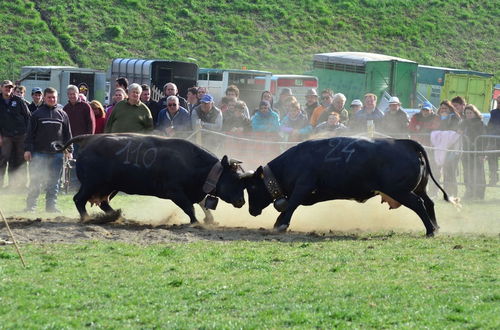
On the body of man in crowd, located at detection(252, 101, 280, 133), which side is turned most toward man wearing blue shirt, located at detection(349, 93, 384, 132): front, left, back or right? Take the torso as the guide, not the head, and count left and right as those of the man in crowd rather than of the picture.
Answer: left

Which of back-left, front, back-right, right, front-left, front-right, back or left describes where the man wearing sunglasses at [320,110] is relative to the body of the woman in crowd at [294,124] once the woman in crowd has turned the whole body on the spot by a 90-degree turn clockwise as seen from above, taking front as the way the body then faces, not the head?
back-right

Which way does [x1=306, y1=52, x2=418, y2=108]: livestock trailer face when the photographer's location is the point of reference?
facing away from the viewer and to the left of the viewer

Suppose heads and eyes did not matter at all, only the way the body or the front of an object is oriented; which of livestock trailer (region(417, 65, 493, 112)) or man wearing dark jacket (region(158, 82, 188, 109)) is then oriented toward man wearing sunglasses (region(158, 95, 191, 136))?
the man wearing dark jacket

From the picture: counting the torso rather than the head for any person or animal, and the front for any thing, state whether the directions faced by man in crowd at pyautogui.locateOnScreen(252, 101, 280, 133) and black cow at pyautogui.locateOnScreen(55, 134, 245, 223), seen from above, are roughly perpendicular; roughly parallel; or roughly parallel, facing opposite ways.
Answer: roughly perpendicular

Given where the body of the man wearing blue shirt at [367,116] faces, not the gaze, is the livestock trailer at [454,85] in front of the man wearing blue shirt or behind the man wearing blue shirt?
behind

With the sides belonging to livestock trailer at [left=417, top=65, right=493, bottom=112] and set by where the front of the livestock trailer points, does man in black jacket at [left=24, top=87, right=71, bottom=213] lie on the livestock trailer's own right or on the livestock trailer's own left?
on the livestock trailer's own left

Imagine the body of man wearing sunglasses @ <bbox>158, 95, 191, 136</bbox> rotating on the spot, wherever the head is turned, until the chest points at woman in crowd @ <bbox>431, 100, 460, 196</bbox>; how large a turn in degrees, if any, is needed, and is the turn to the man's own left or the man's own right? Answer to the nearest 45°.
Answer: approximately 90° to the man's own left

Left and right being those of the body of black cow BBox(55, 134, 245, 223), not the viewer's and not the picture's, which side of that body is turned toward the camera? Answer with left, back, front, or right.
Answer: right

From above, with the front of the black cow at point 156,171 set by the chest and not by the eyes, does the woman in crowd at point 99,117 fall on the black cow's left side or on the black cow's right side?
on the black cow's left side

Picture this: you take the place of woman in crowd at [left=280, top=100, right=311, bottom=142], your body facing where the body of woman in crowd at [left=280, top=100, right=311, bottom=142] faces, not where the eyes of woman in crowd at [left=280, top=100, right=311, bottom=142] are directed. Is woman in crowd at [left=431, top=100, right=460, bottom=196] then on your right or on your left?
on your left

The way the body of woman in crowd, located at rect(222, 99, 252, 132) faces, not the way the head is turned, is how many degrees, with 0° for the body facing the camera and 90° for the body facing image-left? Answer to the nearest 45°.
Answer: approximately 0°
